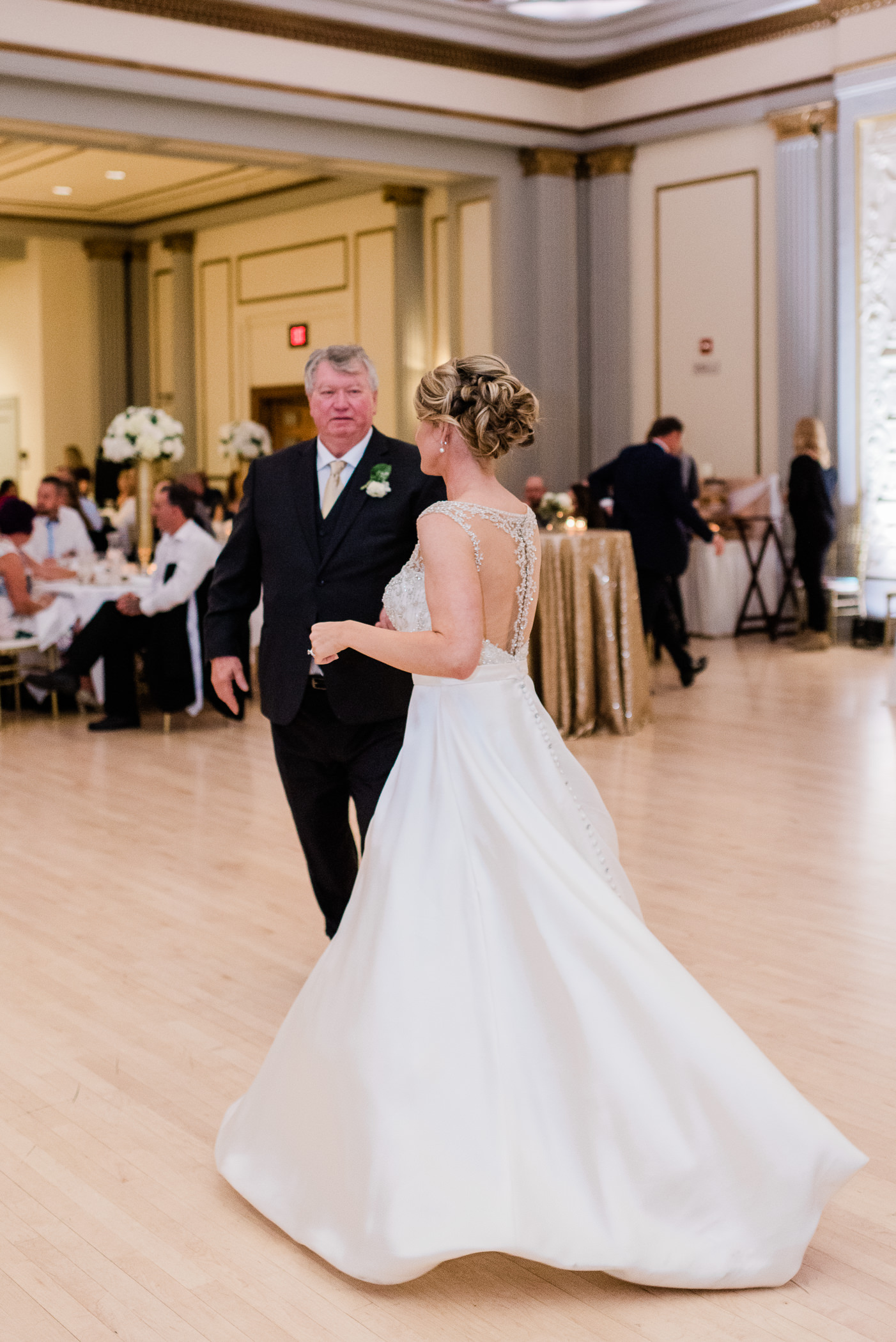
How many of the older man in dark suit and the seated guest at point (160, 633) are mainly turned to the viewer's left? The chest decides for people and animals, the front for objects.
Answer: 1

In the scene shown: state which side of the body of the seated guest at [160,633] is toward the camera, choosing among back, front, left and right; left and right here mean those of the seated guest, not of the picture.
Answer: left

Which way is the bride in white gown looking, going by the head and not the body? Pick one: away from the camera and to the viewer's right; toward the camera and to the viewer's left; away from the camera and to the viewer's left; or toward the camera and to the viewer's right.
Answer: away from the camera and to the viewer's left

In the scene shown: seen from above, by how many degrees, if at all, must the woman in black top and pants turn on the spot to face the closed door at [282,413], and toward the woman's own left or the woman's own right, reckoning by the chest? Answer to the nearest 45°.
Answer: approximately 45° to the woman's own right

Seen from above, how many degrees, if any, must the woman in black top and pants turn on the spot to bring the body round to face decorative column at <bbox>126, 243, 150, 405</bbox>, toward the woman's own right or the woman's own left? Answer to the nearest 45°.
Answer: approximately 45° to the woman's own right

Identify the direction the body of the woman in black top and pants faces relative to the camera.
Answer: to the viewer's left

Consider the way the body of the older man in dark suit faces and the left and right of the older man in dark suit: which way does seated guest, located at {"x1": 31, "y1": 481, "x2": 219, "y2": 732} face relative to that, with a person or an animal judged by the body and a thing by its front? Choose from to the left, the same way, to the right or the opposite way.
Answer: to the right

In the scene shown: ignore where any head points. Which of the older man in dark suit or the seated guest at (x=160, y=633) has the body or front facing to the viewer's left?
the seated guest

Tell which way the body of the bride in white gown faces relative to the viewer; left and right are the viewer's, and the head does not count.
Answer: facing away from the viewer and to the left of the viewer

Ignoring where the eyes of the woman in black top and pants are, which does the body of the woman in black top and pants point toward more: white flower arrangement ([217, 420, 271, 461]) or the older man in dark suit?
the white flower arrangement
